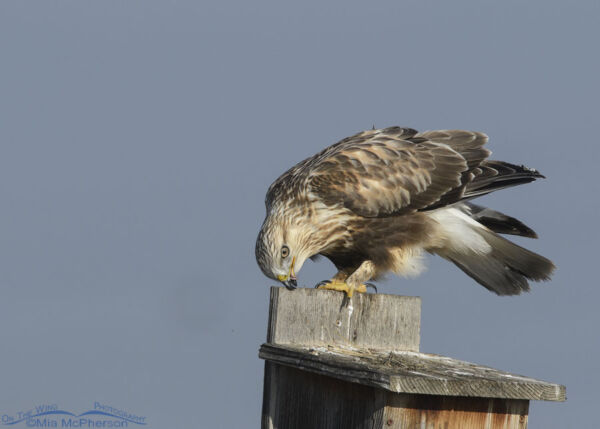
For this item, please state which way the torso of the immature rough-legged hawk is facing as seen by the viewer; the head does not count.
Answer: to the viewer's left
